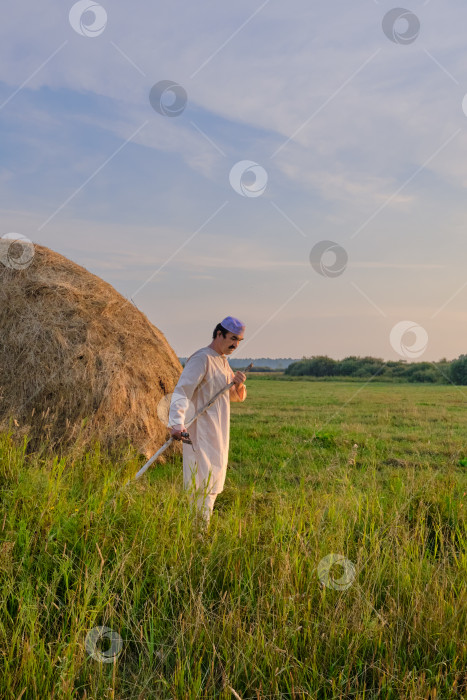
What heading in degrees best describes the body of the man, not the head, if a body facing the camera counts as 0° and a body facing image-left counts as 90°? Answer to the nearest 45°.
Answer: approximately 315°

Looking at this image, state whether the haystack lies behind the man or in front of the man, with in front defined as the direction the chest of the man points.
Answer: behind
